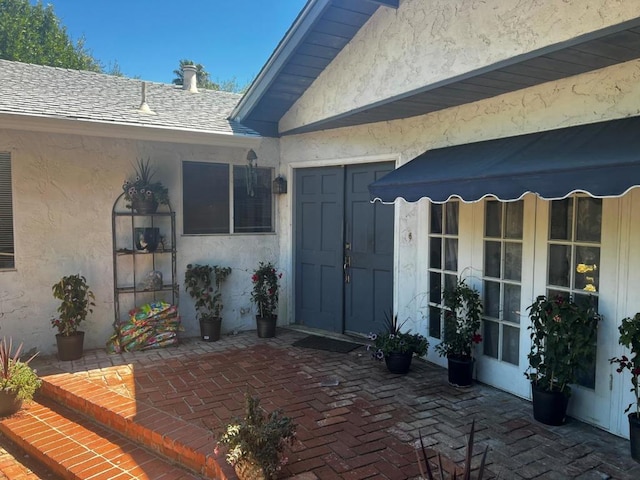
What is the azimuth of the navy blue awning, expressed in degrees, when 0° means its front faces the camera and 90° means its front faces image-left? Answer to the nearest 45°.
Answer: approximately 45°

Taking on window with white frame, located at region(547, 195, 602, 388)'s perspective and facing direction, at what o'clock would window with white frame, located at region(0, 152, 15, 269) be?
window with white frame, located at region(0, 152, 15, 269) is roughly at 1 o'clock from window with white frame, located at region(547, 195, 602, 388).

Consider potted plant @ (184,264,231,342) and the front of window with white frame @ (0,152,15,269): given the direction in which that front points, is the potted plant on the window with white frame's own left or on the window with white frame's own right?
on the window with white frame's own left

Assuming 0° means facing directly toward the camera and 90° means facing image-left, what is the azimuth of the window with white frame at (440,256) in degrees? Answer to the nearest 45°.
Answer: approximately 45°

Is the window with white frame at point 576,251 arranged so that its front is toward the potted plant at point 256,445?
yes

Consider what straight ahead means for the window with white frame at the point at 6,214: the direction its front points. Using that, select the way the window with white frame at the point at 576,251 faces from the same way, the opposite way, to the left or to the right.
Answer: to the right

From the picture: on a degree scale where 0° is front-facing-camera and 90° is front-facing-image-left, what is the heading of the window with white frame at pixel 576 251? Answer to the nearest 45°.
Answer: approximately 45°

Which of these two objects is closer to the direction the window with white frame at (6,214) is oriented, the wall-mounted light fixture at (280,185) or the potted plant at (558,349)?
the potted plant

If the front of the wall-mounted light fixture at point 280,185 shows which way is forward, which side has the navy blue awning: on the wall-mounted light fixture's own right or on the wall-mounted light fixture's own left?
on the wall-mounted light fixture's own left

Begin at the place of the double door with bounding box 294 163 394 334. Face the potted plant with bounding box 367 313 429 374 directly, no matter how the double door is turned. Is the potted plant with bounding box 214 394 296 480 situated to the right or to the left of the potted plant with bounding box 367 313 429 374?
right

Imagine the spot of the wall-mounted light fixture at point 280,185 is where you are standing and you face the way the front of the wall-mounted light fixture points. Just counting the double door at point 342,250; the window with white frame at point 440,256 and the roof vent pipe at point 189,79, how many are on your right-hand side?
1
